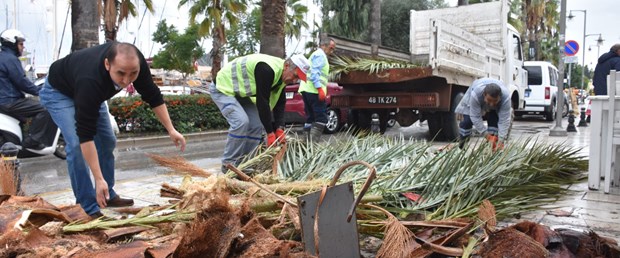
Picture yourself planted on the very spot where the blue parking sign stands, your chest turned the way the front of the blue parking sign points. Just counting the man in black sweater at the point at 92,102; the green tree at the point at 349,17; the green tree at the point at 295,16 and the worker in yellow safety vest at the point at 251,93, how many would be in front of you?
2

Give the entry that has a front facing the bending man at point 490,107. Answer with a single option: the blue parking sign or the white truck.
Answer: the blue parking sign

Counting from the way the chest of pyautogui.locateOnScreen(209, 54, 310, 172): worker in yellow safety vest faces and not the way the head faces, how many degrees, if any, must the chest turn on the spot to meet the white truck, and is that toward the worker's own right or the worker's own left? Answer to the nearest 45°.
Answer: approximately 45° to the worker's own left

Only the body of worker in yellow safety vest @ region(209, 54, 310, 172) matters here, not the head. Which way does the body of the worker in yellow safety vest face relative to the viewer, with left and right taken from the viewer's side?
facing to the right of the viewer
